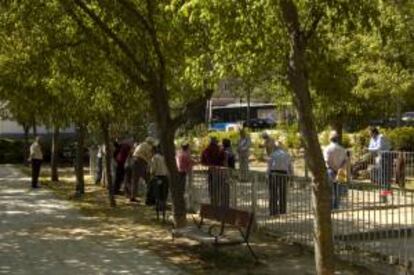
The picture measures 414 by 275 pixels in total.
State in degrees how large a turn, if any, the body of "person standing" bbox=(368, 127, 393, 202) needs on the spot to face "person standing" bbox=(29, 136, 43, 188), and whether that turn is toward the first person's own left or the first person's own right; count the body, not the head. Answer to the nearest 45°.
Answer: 0° — they already face them

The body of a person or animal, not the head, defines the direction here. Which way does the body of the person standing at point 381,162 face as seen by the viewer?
to the viewer's left

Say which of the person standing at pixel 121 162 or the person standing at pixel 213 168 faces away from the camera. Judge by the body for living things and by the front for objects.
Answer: the person standing at pixel 213 168

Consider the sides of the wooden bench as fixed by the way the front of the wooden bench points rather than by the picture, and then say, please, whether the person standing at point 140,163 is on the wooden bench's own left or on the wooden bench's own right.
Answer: on the wooden bench's own right

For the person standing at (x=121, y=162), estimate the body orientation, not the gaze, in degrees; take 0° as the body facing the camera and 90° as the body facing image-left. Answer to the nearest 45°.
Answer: approximately 270°

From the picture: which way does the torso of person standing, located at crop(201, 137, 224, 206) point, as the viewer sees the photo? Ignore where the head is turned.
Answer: away from the camera

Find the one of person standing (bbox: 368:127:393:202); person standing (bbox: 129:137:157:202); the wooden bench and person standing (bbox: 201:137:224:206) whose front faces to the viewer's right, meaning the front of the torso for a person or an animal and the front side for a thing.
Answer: person standing (bbox: 129:137:157:202)
